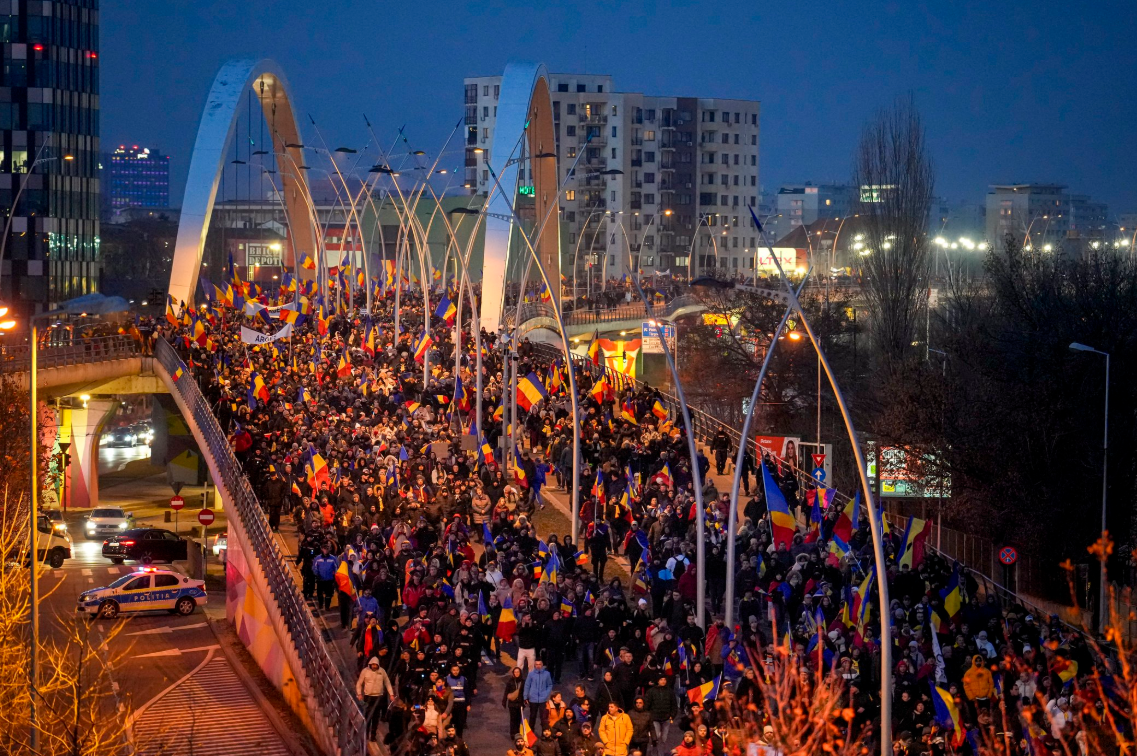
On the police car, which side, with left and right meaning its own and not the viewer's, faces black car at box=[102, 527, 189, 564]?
right

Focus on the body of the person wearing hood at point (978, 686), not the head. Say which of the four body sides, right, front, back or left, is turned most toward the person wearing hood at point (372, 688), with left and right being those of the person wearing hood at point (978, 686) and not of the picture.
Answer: right

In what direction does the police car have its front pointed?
to the viewer's left

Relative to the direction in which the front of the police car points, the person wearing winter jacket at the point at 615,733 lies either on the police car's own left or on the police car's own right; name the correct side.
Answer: on the police car's own left

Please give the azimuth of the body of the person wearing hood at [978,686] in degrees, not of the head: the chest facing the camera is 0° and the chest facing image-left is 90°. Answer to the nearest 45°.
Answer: approximately 0°

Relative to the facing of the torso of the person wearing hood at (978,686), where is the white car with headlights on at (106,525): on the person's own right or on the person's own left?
on the person's own right

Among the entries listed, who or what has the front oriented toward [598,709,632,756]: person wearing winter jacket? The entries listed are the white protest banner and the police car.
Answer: the white protest banner

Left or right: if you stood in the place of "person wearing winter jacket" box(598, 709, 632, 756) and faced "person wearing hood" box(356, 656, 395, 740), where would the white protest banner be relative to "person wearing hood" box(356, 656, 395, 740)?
right

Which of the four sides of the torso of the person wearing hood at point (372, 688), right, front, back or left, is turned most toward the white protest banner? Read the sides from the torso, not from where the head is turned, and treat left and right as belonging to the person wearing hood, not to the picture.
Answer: back
